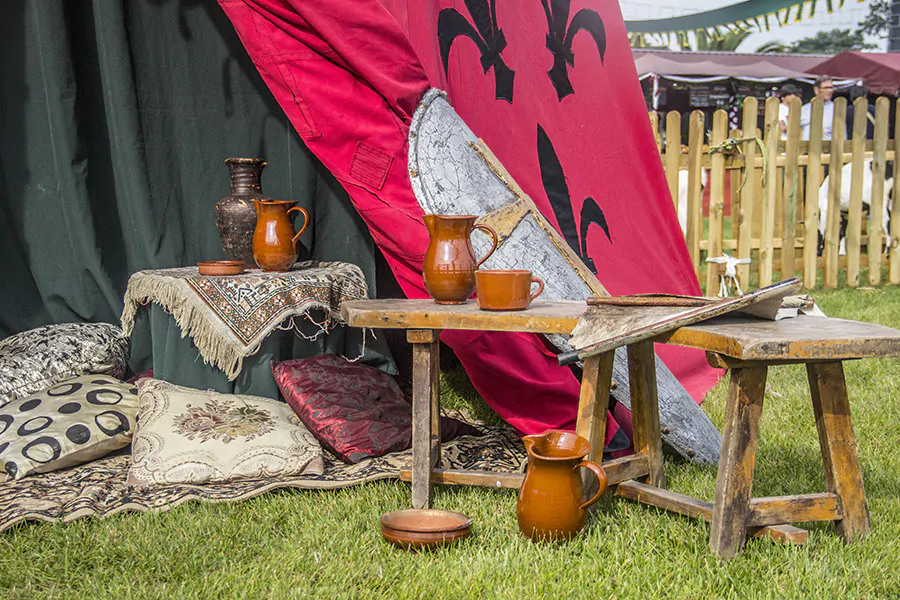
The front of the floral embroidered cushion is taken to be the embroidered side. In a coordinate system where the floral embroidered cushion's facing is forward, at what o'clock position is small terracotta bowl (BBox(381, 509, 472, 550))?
The small terracotta bowl is roughly at 11 o'clock from the floral embroidered cushion.

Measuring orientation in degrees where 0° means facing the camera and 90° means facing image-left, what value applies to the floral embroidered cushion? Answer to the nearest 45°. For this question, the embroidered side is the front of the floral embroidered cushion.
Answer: approximately 0°

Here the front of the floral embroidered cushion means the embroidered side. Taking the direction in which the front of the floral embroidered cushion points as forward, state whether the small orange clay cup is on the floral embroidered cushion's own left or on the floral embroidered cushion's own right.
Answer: on the floral embroidered cushion's own left

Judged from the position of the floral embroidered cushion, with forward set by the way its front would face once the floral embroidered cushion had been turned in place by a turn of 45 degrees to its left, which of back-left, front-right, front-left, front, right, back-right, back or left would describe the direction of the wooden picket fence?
left

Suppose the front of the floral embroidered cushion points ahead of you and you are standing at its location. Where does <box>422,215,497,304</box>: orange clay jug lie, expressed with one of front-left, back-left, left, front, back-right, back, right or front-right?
front-left

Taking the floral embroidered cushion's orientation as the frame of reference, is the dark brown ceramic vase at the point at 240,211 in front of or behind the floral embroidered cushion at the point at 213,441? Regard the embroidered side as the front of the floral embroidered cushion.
behind

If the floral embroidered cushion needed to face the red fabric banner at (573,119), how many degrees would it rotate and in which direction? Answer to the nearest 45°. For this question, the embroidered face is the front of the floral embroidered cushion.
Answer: approximately 135° to its left

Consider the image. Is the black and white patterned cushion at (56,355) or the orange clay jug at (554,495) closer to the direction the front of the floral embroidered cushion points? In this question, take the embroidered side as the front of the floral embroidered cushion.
the orange clay jug

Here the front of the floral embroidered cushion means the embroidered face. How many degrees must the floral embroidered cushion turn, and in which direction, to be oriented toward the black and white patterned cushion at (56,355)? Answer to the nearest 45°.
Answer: approximately 135° to its right
